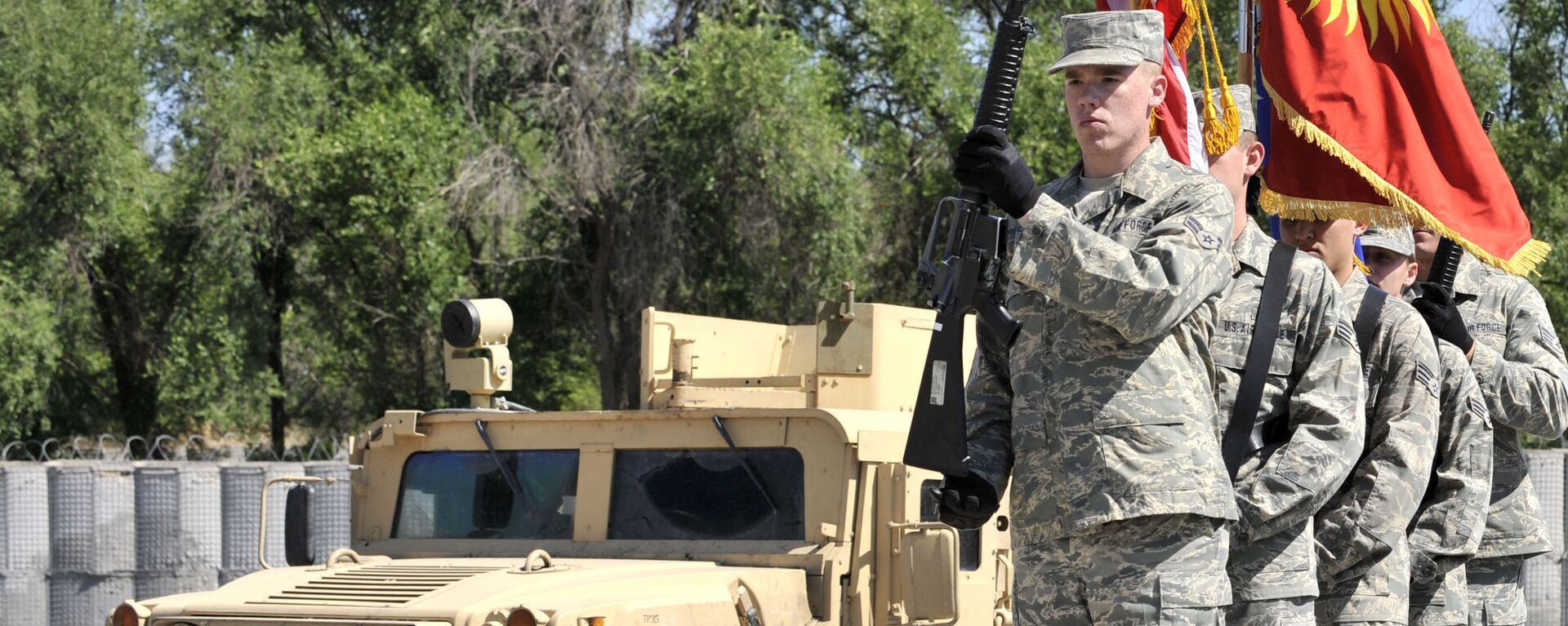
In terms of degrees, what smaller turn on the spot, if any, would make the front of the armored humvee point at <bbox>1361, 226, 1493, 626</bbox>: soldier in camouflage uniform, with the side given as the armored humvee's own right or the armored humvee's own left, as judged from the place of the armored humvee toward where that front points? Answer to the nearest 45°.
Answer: approximately 90° to the armored humvee's own left

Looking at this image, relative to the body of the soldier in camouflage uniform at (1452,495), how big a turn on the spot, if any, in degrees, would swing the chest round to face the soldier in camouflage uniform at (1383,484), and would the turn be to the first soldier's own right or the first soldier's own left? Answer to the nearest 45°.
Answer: approximately 45° to the first soldier's own left

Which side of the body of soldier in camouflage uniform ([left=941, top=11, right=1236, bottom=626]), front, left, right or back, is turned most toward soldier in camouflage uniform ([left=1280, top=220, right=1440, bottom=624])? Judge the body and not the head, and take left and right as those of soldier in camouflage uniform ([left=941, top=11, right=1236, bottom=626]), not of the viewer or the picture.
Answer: back

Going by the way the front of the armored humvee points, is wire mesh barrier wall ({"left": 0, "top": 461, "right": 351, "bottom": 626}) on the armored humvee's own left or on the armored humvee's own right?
on the armored humvee's own right

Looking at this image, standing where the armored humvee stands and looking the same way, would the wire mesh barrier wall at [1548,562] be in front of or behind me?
behind

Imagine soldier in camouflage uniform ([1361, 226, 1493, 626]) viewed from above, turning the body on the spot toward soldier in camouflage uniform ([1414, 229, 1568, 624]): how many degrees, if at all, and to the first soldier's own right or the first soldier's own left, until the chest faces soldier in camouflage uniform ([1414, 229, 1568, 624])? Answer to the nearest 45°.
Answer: approximately 135° to the first soldier's own right
